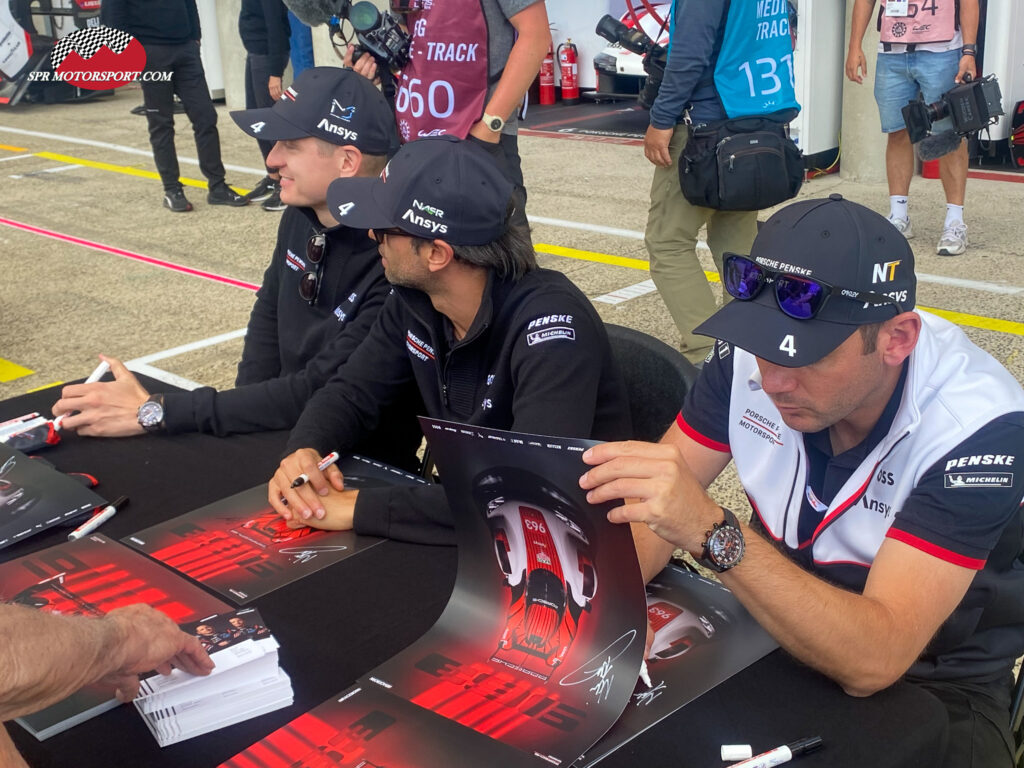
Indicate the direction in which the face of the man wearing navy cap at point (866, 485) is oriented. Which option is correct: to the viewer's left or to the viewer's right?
to the viewer's left

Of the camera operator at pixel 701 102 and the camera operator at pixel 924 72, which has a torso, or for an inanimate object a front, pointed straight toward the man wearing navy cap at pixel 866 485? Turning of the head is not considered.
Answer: the camera operator at pixel 924 72

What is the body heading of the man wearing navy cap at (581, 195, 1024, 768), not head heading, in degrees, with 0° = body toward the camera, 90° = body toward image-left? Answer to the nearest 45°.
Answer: approximately 45°

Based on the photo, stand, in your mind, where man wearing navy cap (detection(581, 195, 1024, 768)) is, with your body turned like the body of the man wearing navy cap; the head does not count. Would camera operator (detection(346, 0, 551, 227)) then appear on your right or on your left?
on your right

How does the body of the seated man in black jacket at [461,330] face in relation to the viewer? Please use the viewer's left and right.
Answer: facing the viewer and to the left of the viewer

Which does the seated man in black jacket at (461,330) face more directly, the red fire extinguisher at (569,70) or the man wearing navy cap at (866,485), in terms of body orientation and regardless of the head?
the man wearing navy cap

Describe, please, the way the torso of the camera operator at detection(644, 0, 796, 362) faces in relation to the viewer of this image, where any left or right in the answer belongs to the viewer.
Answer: facing away from the viewer and to the left of the viewer

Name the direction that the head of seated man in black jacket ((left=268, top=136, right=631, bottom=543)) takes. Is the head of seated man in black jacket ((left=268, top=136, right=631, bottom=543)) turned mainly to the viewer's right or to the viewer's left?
to the viewer's left

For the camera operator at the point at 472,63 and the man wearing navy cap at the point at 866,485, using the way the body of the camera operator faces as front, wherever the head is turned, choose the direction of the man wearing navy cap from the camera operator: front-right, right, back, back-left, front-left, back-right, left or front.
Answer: front-left

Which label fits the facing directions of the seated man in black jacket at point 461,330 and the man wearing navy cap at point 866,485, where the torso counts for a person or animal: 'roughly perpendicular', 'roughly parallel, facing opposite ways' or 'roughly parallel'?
roughly parallel

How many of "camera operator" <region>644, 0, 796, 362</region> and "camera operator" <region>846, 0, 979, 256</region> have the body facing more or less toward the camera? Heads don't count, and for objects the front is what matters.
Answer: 1

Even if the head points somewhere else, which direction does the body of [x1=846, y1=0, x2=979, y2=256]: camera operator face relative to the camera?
toward the camera

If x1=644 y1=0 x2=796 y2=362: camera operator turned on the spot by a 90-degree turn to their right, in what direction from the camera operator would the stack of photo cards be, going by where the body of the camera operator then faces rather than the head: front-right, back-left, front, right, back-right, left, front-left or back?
back-right
